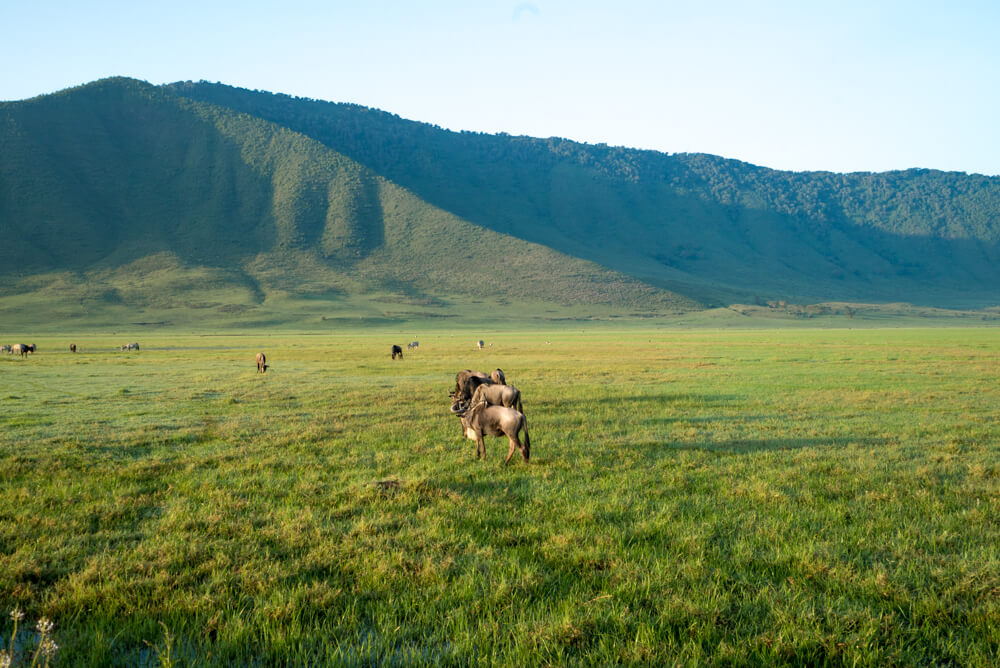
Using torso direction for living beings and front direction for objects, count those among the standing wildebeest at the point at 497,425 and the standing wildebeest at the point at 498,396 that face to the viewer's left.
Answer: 2

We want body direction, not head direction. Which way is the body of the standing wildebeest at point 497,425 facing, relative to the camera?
to the viewer's left

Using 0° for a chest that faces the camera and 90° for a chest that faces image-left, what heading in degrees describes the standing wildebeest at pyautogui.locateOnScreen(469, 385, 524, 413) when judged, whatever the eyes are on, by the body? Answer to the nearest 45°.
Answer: approximately 90°

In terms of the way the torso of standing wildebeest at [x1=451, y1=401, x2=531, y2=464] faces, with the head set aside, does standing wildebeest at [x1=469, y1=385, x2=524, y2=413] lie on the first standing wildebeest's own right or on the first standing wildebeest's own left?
on the first standing wildebeest's own right

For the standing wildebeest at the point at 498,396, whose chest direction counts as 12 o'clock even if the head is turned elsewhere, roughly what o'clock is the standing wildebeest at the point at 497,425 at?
the standing wildebeest at the point at 497,425 is roughly at 9 o'clock from the standing wildebeest at the point at 498,396.
